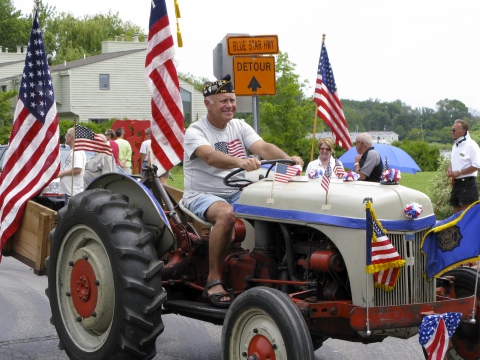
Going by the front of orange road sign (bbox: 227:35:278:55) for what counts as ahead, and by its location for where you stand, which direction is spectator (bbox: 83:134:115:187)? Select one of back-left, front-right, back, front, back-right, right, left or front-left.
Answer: right

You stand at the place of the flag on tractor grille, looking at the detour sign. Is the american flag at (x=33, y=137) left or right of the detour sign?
left

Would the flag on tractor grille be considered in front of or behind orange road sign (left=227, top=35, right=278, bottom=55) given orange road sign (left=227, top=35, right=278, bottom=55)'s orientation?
in front

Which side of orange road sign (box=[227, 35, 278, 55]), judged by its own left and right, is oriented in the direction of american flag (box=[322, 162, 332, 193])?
front

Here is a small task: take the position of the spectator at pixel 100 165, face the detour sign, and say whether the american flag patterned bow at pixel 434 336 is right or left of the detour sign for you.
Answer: right

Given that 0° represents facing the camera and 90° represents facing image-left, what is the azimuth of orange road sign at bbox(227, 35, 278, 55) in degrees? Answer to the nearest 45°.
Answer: approximately 0°

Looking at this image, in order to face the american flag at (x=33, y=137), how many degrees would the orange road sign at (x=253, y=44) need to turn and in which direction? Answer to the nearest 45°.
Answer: approximately 45° to its right

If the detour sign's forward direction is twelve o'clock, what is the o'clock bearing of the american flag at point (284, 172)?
The american flag is roughly at 12 o'clock from the detour sign.

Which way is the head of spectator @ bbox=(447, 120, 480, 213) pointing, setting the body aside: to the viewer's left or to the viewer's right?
to the viewer's left

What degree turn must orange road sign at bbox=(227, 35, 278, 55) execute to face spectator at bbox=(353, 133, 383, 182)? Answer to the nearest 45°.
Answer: approximately 45° to its left

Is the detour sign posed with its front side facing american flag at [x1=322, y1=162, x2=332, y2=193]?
yes

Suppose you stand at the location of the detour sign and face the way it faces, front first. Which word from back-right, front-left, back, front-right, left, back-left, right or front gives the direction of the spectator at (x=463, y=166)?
left

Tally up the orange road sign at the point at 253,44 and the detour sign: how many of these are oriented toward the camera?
2

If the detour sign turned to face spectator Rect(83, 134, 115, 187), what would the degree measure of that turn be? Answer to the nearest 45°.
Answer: approximately 90° to its right
